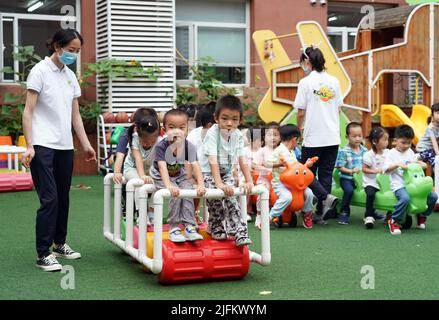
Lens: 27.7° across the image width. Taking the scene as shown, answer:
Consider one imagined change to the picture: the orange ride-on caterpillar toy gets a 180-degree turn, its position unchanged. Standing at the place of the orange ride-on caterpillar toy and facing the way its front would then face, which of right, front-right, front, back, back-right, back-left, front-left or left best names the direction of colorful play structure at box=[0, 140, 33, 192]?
front

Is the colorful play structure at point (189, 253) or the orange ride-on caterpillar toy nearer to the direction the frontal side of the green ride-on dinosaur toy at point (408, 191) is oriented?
the colorful play structure

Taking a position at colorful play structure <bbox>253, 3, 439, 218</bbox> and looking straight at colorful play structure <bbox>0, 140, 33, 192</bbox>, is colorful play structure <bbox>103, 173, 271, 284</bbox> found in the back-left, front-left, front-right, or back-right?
front-left

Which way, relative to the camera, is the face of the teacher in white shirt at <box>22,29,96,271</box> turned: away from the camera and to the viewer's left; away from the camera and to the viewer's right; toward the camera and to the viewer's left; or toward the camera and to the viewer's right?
toward the camera and to the viewer's right

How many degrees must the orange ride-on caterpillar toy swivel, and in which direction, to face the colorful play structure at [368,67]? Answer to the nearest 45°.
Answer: approximately 135° to its left

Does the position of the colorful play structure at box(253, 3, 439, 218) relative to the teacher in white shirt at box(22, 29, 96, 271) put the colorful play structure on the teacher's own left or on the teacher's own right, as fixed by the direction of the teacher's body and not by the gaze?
on the teacher's own left

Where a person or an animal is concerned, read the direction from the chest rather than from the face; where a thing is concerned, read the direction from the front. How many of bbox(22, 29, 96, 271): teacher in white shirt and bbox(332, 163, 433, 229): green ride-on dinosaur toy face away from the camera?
0

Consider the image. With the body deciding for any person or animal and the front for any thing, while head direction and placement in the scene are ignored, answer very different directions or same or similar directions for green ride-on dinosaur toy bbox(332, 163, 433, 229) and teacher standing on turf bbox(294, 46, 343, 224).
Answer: very different directions

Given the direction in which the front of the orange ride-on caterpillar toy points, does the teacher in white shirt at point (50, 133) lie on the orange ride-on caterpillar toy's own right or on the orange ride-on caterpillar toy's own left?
on the orange ride-on caterpillar toy's own right
